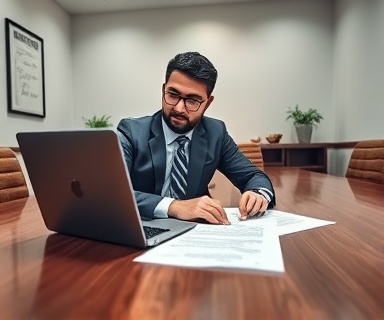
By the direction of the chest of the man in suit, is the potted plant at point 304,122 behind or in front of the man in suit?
behind

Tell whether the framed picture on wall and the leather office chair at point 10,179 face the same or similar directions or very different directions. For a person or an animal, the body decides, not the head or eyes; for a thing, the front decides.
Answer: same or similar directions

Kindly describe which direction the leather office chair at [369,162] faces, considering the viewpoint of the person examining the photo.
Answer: facing the viewer and to the left of the viewer

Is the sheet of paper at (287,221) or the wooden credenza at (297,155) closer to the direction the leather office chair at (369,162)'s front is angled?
the sheet of paper

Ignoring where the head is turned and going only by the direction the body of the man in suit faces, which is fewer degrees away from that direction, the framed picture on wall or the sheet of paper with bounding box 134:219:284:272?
the sheet of paper

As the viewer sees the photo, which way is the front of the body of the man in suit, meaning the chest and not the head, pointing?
toward the camera

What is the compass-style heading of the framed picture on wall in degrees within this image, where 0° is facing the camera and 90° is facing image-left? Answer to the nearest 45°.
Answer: approximately 315°

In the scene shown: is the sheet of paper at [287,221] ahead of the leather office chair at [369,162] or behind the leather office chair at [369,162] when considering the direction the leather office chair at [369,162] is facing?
ahead

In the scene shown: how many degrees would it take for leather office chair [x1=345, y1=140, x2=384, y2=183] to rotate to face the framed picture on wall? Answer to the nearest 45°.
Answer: approximately 45° to its right

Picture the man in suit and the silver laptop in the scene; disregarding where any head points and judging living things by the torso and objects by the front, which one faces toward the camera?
the man in suit

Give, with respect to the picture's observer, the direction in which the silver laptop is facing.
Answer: facing away from the viewer and to the right of the viewer

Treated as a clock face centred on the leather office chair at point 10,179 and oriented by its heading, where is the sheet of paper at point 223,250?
The sheet of paper is roughly at 1 o'clock from the leather office chair.

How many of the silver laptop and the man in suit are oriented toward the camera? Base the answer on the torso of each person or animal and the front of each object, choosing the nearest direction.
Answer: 1

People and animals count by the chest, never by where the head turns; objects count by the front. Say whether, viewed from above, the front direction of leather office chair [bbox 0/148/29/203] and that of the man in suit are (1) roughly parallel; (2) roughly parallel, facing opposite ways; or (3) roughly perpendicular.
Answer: roughly perpendicular

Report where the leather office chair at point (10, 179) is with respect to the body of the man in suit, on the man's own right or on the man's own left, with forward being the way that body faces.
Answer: on the man's own right
